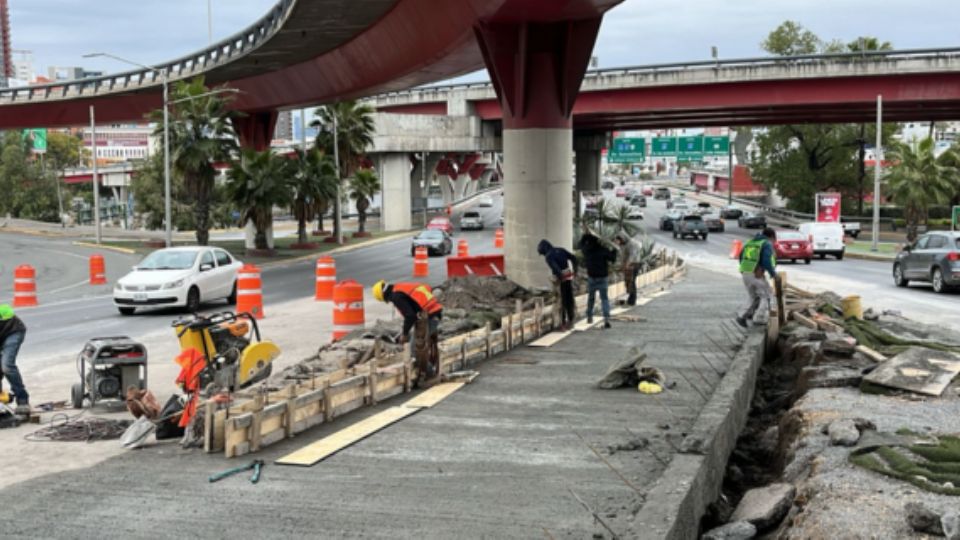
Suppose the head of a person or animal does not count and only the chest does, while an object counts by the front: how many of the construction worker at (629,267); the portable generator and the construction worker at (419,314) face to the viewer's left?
2

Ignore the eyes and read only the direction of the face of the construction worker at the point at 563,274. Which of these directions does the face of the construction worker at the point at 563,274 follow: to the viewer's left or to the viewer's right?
to the viewer's left

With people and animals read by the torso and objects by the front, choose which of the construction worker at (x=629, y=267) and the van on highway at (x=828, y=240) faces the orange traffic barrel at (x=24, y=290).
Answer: the construction worker

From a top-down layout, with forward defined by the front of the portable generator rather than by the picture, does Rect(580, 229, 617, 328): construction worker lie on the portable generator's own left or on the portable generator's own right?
on the portable generator's own left

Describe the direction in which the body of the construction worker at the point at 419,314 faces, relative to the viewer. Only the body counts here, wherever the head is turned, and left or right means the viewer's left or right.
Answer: facing to the left of the viewer

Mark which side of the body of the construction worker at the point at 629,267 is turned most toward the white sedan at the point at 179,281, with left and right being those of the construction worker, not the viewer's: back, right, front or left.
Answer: front

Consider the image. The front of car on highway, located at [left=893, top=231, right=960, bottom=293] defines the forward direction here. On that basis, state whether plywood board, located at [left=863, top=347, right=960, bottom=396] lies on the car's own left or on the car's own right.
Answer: on the car's own left

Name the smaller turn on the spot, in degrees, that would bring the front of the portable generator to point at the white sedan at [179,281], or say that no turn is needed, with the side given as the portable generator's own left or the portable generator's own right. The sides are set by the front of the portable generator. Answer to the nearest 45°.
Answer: approximately 135° to the portable generator's own left

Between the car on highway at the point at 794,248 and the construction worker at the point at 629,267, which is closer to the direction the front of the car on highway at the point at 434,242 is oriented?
the construction worker

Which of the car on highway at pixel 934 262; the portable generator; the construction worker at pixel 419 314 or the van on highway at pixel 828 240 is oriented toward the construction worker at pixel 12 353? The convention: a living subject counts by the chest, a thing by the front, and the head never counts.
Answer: the construction worker at pixel 419 314
